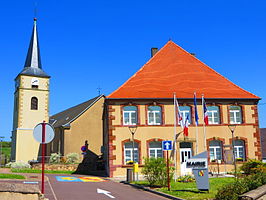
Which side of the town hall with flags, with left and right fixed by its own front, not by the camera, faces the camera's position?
front

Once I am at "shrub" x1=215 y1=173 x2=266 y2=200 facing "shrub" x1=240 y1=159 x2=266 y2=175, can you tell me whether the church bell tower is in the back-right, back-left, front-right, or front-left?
front-left

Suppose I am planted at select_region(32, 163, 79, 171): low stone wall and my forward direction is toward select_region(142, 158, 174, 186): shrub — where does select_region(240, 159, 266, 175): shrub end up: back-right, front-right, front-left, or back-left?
front-left
